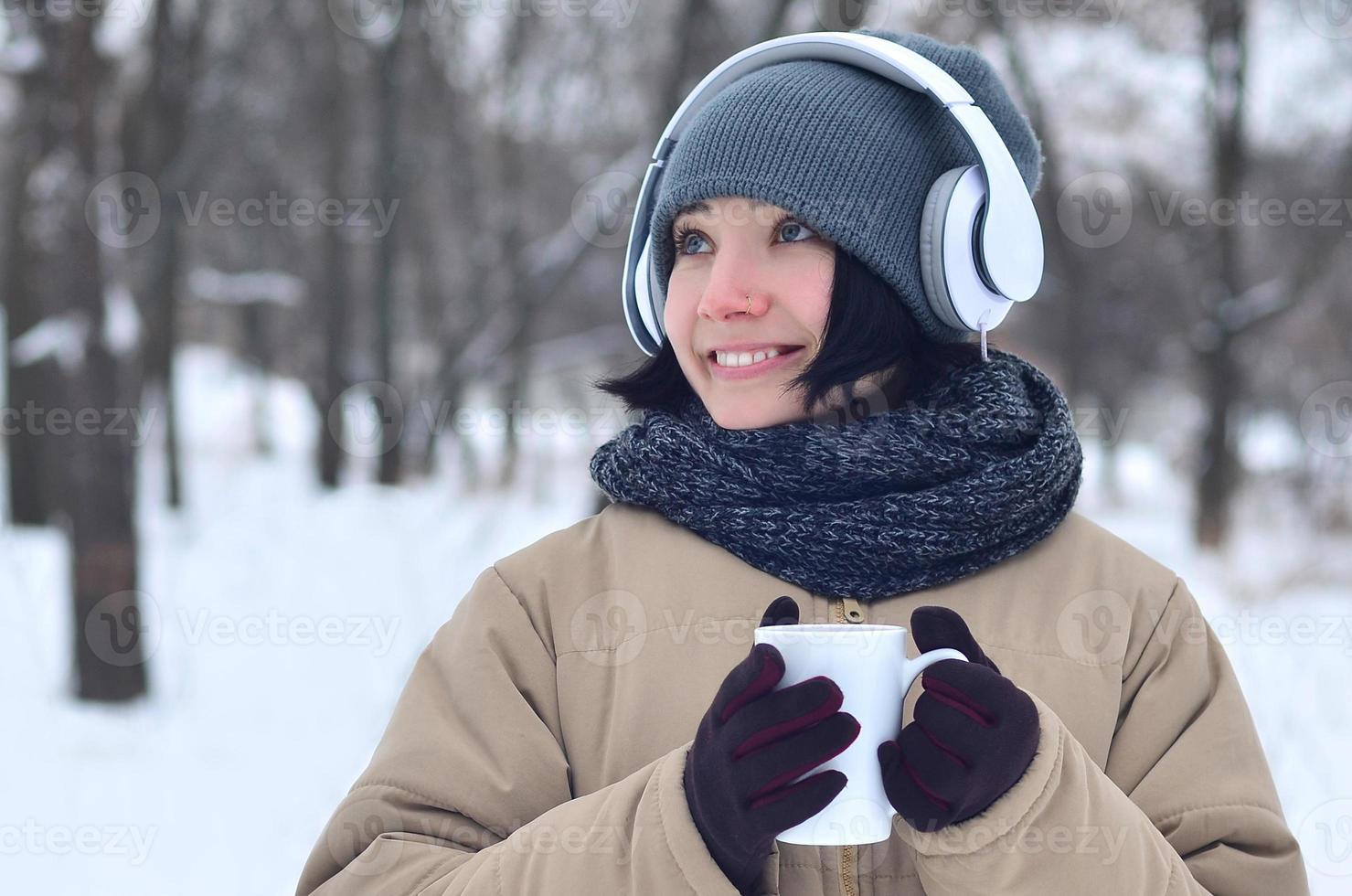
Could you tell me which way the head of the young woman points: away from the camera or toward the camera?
toward the camera

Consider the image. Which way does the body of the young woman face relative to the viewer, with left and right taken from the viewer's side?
facing the viewer

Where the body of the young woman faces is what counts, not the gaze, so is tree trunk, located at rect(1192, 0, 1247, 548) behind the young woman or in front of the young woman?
behind
